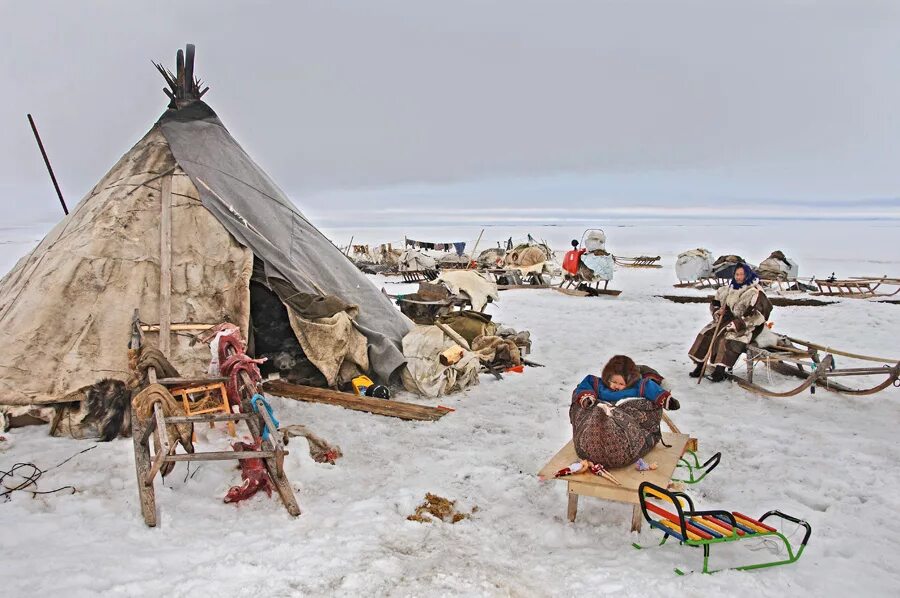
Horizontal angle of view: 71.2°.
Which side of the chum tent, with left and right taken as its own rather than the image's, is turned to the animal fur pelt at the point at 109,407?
right

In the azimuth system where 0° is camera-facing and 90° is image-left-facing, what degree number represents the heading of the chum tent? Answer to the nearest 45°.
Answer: approximately 315°
